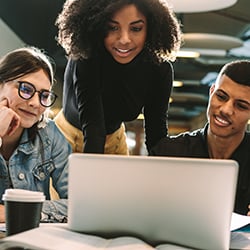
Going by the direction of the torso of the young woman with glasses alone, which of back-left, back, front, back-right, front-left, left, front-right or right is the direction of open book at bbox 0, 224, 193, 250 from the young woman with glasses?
front-right

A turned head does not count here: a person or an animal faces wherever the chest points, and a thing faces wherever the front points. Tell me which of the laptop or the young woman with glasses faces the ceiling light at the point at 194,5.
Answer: the laptop

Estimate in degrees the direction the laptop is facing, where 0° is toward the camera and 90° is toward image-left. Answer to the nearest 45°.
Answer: approximately 180°

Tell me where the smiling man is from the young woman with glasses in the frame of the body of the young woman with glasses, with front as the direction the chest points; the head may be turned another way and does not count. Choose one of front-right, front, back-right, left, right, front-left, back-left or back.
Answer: front-left

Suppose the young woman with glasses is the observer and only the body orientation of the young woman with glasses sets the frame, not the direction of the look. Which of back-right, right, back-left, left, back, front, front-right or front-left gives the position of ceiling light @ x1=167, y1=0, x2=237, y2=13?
left

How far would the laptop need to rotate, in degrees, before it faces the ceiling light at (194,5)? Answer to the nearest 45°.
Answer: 0° — it already faces it

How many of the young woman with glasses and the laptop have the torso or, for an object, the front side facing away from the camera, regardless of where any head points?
1

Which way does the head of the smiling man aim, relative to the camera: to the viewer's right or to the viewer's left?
to the viewer's left

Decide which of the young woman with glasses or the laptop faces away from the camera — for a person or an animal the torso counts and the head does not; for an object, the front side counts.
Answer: the laptop

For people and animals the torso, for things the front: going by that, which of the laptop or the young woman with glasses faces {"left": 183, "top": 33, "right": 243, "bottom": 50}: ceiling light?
the laptop

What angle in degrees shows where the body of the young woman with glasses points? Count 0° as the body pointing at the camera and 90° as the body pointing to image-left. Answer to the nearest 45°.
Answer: approximately 315°

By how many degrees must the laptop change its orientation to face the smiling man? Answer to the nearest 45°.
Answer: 0° — it already faces them
